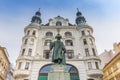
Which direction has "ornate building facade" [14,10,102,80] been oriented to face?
toward the camera

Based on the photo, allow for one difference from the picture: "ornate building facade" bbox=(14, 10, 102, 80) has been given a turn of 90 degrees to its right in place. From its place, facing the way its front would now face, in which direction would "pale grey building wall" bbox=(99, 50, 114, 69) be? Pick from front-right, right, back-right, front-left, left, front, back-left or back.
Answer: back-right

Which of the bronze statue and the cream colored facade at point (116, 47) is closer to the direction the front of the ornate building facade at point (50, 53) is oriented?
the bronze statue

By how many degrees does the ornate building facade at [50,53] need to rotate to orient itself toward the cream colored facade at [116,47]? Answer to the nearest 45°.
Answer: approximately 135° to its left

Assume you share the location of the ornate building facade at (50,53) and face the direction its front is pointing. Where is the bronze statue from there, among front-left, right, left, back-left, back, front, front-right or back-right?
front
